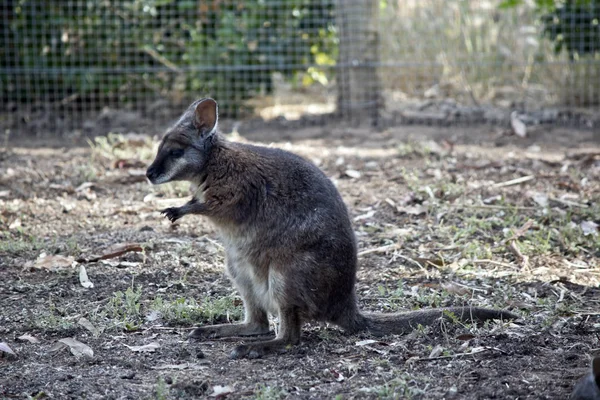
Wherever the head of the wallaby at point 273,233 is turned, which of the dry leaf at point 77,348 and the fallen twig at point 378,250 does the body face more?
the dry leaf

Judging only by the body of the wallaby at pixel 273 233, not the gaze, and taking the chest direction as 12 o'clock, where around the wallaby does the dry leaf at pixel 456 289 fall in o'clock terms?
The dry leaf is roughly at 5 o'clock from the wallaby.

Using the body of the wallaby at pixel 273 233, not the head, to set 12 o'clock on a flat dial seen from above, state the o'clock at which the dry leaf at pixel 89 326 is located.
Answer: The dry leaf is roughly at 12 o'clock from the wallaby.

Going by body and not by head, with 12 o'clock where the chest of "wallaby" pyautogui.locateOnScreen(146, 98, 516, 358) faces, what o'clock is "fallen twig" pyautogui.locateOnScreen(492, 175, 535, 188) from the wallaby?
The fallen twig is roughly at 4 o'clock from the wallaby.

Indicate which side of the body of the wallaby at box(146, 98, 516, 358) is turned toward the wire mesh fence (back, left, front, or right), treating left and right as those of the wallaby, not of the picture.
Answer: right

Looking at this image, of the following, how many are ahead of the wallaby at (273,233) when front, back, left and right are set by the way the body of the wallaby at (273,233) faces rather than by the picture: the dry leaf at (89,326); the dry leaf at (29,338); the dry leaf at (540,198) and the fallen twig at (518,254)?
2

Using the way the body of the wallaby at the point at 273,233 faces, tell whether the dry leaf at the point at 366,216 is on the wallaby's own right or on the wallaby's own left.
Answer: on the wallaby's own right

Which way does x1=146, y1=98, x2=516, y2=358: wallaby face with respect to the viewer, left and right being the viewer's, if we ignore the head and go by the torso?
facing to the left of the viewer

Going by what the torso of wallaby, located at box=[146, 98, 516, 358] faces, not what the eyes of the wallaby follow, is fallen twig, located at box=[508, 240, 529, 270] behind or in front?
behind

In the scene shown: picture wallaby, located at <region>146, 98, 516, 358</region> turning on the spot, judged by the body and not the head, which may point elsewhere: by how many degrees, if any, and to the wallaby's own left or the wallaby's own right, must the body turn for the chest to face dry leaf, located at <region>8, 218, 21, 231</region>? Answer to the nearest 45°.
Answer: approximately 45° to the wallaby's own right
